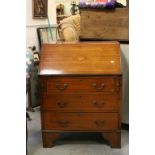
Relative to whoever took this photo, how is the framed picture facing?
facing the viewer

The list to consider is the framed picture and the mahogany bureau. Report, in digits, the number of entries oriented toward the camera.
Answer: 2

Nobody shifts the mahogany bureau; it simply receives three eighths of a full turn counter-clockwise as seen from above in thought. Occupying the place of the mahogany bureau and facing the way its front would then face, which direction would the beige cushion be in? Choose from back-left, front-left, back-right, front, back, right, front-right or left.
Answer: front-left

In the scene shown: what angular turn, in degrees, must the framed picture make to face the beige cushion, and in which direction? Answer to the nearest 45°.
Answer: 0° — it already faces it

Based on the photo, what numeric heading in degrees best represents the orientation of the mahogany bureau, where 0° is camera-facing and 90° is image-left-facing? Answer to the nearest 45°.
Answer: approximately 0°

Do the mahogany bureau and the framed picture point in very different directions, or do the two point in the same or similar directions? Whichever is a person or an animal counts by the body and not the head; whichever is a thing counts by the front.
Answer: same or similar directions

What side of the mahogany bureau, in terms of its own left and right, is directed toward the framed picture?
back

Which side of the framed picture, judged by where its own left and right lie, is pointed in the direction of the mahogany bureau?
front
